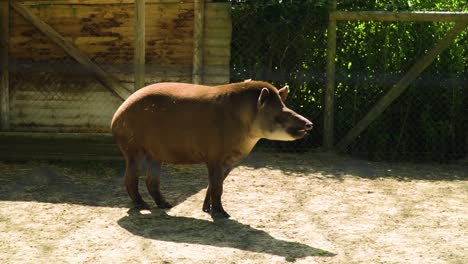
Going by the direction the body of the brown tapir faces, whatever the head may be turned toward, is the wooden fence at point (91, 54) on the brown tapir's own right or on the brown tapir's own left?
on the brown tapir's own left

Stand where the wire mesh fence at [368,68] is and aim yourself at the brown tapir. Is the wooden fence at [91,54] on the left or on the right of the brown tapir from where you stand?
right

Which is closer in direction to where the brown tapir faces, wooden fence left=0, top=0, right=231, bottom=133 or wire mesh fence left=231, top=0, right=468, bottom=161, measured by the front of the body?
the wire mesh fence

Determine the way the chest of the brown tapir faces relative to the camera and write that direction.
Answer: to the viewer's right

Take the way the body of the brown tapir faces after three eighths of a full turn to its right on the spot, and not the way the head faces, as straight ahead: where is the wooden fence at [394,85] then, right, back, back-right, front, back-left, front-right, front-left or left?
back

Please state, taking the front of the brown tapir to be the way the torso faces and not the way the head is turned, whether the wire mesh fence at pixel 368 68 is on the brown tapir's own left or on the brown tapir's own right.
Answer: on the brown tapir's own left
